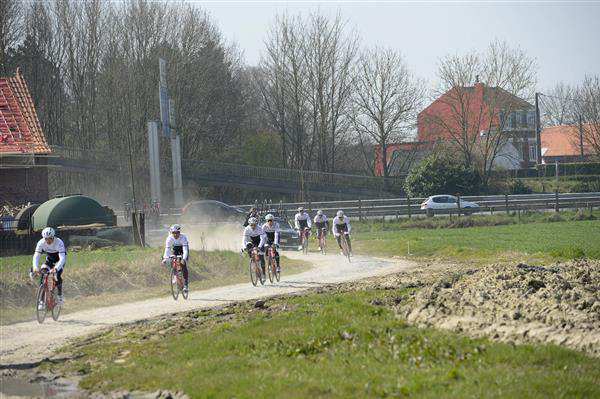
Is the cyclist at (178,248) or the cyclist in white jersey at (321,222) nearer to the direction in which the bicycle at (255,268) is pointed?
the cyclist

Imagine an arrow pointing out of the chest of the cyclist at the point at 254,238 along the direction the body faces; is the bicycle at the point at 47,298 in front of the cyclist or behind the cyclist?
in front

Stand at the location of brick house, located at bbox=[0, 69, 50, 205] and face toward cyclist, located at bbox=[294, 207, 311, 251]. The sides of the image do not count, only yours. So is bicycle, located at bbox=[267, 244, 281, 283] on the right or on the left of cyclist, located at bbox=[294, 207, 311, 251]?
right

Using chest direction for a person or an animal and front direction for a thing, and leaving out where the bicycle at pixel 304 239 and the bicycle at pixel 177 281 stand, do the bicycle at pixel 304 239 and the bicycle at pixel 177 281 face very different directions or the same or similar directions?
same or similar directions

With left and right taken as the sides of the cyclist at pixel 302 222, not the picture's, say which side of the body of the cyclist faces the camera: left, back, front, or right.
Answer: front

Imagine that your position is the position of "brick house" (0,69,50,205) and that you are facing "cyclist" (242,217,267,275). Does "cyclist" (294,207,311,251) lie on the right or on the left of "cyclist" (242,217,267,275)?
left

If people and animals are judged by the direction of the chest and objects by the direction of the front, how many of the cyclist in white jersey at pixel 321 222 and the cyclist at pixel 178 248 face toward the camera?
2

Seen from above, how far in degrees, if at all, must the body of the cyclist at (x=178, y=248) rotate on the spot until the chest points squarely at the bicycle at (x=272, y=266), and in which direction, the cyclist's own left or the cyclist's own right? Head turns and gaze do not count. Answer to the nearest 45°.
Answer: approximately 135° to the cyclist's own left

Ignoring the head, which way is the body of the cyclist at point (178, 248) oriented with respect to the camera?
toward the camera

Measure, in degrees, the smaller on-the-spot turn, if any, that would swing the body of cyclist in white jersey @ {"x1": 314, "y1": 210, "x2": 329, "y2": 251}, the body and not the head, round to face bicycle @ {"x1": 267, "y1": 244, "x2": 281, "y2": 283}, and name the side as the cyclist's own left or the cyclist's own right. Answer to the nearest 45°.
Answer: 0° — they already face it

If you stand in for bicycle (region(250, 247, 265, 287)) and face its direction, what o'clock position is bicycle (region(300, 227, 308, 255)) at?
bicycle (region(300, 227, 308, 255)) is roughly at 5 o'clock from bicycle (region(250, 247, 265, 287)).

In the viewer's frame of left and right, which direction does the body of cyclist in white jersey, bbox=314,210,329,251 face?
facing the viewer

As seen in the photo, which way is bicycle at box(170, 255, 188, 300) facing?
toward the camera

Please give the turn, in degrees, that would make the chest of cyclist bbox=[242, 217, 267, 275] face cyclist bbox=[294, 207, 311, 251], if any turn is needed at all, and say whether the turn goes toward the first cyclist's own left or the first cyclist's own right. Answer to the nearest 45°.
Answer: approximately 135° to the first cyclist's own right

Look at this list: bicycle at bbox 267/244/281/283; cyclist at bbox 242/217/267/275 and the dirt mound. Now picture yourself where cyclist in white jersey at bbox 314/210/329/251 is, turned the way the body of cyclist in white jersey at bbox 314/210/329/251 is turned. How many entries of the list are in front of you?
3

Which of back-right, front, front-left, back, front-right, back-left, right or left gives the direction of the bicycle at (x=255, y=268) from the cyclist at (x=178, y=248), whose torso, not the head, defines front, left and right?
back-left

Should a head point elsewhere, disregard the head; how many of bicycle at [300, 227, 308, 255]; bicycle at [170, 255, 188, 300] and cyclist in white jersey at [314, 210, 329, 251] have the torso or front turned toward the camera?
3

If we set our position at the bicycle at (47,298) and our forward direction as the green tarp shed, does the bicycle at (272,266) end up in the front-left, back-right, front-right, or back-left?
front-right

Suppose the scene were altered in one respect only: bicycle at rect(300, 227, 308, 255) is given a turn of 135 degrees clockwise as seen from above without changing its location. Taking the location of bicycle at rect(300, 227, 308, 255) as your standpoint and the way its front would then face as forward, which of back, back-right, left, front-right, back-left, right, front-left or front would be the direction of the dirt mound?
back-left
